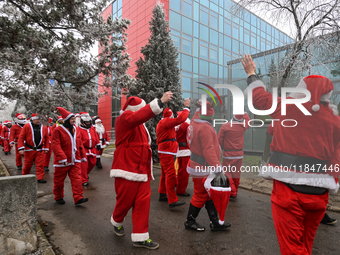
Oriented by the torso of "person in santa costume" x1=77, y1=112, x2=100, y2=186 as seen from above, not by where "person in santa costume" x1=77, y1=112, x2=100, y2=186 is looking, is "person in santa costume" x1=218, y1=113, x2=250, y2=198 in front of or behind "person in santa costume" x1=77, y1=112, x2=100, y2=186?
in front

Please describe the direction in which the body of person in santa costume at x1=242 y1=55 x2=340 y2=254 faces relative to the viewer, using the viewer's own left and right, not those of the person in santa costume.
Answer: facing away from the viewer

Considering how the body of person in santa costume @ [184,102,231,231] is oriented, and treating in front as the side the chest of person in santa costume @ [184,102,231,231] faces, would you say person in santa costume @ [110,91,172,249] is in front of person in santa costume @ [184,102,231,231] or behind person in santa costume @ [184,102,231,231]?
behind

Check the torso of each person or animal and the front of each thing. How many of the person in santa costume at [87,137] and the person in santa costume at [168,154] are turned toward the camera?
1

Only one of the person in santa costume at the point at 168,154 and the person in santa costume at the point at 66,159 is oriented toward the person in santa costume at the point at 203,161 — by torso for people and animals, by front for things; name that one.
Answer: the person in santa costume at the point at 66,159

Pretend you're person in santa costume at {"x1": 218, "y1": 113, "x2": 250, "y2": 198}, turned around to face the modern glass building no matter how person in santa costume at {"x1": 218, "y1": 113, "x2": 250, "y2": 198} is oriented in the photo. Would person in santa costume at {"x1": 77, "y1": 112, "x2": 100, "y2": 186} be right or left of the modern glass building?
left

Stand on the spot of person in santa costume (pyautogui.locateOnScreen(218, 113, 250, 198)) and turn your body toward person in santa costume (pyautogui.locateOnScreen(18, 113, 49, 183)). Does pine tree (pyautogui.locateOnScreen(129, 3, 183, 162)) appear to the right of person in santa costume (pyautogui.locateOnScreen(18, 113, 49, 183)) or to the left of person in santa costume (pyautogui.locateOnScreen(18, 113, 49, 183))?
right

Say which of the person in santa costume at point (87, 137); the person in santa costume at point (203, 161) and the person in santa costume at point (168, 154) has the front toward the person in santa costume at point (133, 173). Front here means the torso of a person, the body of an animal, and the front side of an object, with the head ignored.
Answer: the person in santa costume at point (87, 137)

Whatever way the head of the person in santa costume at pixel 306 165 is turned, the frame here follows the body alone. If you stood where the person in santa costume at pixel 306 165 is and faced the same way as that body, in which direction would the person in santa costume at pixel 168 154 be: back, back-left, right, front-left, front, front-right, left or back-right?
front-left
